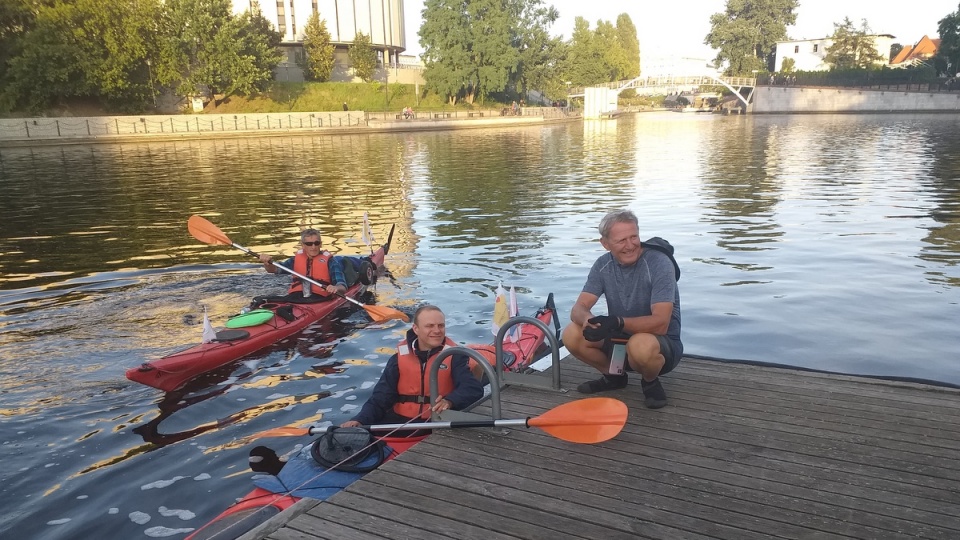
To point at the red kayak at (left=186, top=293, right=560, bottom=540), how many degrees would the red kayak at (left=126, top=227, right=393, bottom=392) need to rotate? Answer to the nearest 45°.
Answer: approximately 45° to its left

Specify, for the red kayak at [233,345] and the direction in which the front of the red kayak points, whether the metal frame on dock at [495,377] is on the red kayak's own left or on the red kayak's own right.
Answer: on the red kayak's own left

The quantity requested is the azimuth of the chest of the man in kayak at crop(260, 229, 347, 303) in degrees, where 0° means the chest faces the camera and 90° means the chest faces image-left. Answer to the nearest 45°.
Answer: approximately 45°

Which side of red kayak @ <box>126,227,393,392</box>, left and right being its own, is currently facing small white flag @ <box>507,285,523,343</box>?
left

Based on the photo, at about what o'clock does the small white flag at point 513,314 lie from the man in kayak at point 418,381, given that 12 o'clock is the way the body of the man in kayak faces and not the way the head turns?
The small white flag is roughly at 7 o'clock from the man in kayak.

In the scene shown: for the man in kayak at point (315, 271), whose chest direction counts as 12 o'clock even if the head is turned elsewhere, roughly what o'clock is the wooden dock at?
The wooden dock is roughly at 10 o'clock from the man in kayak.

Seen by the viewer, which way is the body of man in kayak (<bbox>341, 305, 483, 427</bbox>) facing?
toward the camera

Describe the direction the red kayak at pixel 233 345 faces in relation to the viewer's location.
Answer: facing the viewer and to the left of the viewer

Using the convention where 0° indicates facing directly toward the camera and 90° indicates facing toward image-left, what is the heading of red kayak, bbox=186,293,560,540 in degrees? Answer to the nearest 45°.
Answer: approximately 45°

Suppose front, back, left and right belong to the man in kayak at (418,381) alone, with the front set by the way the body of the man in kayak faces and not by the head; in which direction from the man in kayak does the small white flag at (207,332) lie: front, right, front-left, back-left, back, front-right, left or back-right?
back-right
